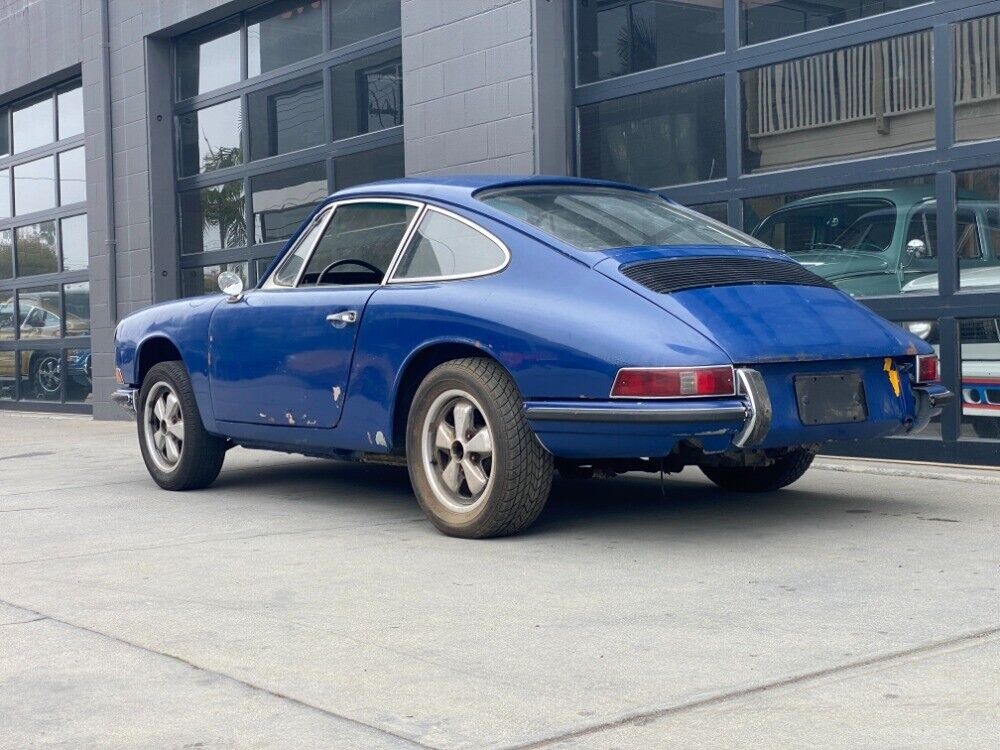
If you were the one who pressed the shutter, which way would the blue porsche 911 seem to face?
facing away from the viewer and to the left of the viewer
